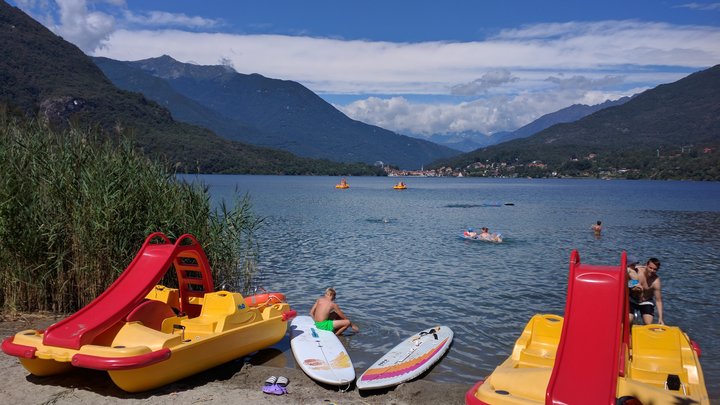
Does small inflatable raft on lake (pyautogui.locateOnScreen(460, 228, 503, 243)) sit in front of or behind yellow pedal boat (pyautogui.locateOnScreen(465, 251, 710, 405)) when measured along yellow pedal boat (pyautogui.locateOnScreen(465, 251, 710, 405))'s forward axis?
behind

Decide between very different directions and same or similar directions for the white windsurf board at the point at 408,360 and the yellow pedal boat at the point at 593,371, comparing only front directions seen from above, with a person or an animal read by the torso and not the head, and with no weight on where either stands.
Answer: same or similar directions

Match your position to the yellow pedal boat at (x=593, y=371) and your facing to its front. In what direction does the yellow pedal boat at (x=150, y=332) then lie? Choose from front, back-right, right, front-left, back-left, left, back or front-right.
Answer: right

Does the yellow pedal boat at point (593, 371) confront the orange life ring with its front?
no
